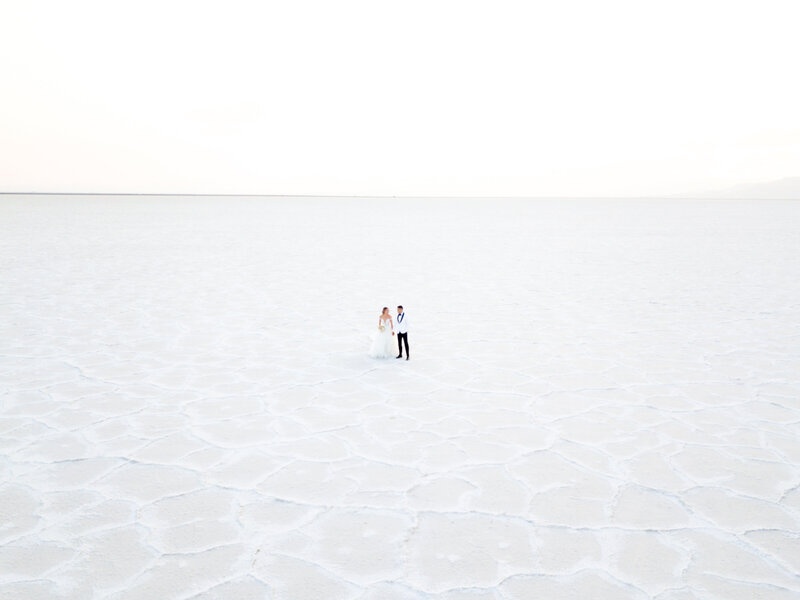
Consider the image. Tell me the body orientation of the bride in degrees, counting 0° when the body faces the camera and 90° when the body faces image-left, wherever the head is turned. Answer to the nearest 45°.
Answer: approximately 0°

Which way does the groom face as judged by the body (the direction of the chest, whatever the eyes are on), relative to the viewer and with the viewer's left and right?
facing the viewer and to the left of the viewer

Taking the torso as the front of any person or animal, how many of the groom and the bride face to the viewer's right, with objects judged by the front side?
0
